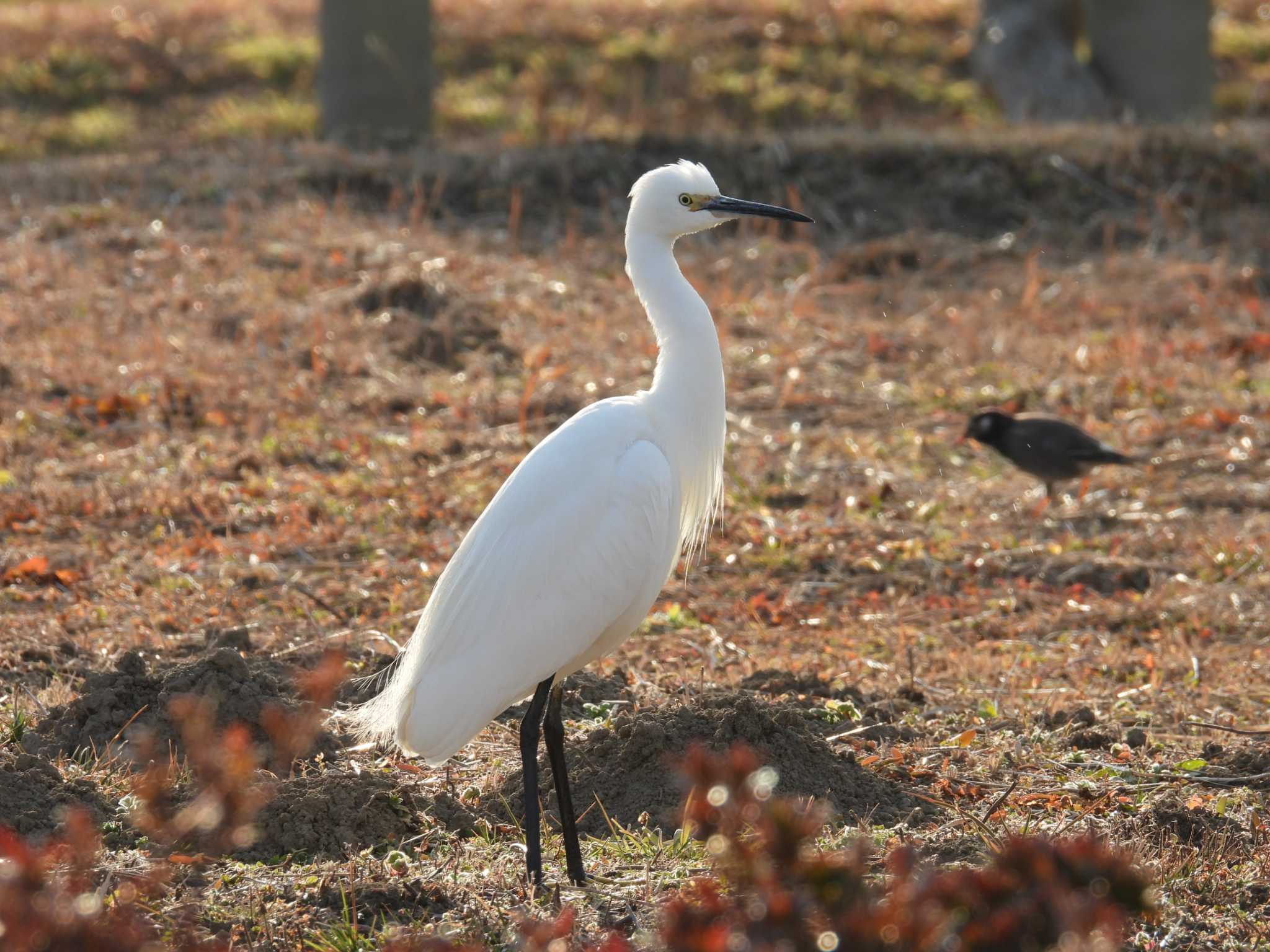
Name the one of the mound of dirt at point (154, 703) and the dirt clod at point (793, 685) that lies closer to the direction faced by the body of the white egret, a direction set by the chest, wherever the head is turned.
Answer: the dirt clod

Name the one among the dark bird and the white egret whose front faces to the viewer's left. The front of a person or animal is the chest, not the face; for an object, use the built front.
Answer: the dark bird

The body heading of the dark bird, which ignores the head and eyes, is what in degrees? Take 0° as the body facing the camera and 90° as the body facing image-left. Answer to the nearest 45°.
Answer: approximately 90°

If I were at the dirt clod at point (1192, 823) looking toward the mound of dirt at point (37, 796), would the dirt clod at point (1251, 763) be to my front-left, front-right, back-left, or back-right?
back-right

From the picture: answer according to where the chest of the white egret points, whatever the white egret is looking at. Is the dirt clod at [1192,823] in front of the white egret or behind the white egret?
in front

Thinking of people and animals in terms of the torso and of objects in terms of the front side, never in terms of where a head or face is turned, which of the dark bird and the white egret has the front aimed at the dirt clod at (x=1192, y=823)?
the white egret

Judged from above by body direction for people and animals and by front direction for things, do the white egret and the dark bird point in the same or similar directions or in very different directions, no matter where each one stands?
very different directions

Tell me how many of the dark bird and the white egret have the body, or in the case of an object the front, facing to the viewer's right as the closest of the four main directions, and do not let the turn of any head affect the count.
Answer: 1

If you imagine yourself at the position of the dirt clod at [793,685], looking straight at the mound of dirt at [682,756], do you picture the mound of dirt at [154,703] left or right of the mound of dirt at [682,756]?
right

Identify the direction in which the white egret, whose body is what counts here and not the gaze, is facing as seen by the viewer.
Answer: to the viewer's right

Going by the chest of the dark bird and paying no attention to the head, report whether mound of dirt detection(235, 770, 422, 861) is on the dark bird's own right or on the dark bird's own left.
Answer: on the dark bird's own left

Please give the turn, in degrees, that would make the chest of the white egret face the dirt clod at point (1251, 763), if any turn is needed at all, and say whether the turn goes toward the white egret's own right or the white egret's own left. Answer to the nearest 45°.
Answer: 0° — it already faces it
